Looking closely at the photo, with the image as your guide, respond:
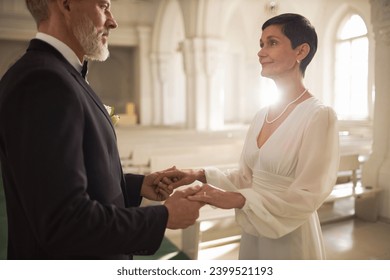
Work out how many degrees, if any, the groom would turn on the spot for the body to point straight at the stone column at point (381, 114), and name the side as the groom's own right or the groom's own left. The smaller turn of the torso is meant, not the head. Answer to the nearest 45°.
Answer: approximately 45° to the groom's own left

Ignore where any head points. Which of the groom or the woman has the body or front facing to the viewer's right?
the groom

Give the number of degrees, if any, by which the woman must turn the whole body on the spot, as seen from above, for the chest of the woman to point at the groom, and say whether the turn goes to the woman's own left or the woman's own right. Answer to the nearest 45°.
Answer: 0° — they already face them

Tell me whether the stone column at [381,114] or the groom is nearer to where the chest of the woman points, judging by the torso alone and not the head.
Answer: the groom

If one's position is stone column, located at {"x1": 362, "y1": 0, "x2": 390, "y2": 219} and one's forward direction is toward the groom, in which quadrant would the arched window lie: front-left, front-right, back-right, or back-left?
back-right

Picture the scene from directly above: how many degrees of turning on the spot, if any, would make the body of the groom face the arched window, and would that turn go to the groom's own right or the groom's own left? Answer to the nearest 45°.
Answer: approximately 45° to the groom's own left

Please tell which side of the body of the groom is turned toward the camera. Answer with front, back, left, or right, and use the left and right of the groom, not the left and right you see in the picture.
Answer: right

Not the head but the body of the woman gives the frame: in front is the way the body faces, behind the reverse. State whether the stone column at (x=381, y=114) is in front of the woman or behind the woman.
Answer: behind

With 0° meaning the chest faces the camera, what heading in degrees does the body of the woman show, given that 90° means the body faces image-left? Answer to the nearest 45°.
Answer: approximately 45°

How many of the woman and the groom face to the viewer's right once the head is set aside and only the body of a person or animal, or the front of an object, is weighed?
1

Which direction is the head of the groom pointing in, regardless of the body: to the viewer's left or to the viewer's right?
to the viewer's right

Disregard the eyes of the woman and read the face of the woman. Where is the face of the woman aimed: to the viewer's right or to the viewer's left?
to the viewer's left
